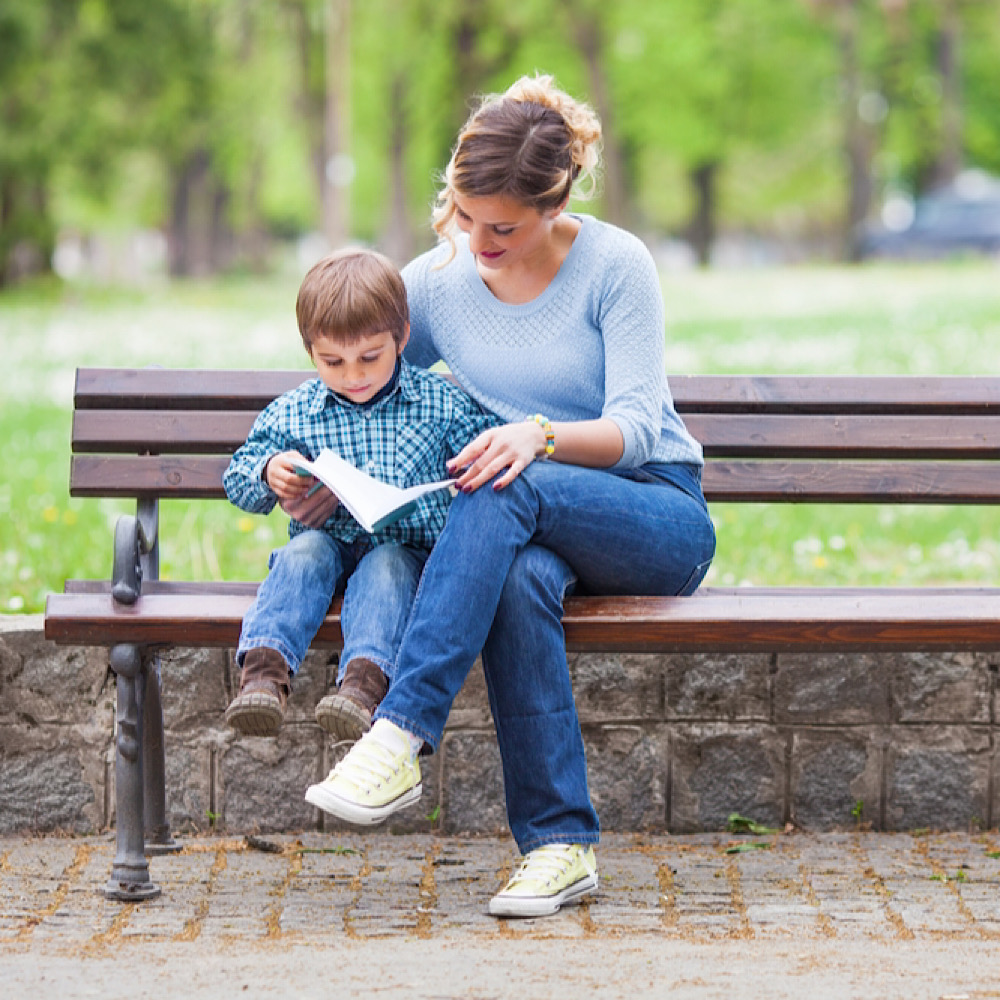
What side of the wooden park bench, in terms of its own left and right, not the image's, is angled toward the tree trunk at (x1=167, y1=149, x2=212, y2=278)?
back

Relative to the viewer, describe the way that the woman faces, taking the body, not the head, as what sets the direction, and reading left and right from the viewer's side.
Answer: facing the viewer and to the left of the viewer

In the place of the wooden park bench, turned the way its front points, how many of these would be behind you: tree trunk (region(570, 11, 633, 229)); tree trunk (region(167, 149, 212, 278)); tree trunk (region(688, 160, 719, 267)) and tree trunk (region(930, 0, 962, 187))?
4

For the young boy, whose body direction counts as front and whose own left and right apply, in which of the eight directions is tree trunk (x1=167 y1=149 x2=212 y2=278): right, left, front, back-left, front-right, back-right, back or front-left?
back

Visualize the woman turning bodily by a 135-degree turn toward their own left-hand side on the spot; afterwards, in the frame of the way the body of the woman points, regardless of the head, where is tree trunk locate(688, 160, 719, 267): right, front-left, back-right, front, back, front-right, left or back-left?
left

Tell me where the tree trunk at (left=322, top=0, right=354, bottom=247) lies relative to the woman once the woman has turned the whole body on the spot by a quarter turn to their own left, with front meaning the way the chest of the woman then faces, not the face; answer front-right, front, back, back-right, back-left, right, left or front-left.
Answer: back-left

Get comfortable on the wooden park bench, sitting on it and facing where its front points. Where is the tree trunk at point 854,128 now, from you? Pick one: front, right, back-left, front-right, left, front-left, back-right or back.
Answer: back

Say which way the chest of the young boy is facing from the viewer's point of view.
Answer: toward the camera

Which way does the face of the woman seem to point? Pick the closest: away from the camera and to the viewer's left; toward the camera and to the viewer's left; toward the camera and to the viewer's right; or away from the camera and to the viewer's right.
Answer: toward the camera and to the viewer's left

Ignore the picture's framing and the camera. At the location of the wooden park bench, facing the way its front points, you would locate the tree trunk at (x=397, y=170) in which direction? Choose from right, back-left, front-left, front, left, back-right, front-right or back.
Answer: back

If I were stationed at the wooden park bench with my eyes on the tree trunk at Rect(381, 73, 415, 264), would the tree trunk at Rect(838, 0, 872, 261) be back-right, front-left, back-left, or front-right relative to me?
front-right

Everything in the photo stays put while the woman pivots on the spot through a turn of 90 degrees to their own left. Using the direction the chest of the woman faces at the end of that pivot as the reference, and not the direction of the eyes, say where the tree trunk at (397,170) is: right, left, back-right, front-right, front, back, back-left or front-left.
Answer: back-left

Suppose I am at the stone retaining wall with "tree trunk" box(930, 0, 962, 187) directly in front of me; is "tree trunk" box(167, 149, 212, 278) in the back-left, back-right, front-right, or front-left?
front-left

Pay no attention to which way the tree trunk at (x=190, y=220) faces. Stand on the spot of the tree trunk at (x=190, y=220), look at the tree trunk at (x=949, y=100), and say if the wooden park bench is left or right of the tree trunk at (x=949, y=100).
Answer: right

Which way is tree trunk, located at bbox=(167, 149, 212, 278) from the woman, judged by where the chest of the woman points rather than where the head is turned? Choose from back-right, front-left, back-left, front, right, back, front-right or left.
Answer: back-right

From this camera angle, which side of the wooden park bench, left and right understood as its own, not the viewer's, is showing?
front

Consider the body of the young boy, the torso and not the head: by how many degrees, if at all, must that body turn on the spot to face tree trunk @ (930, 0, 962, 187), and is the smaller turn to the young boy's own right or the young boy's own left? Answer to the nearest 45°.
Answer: approximately 180°

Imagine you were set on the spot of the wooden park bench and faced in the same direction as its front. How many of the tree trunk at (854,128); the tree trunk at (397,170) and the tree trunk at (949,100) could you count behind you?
3
